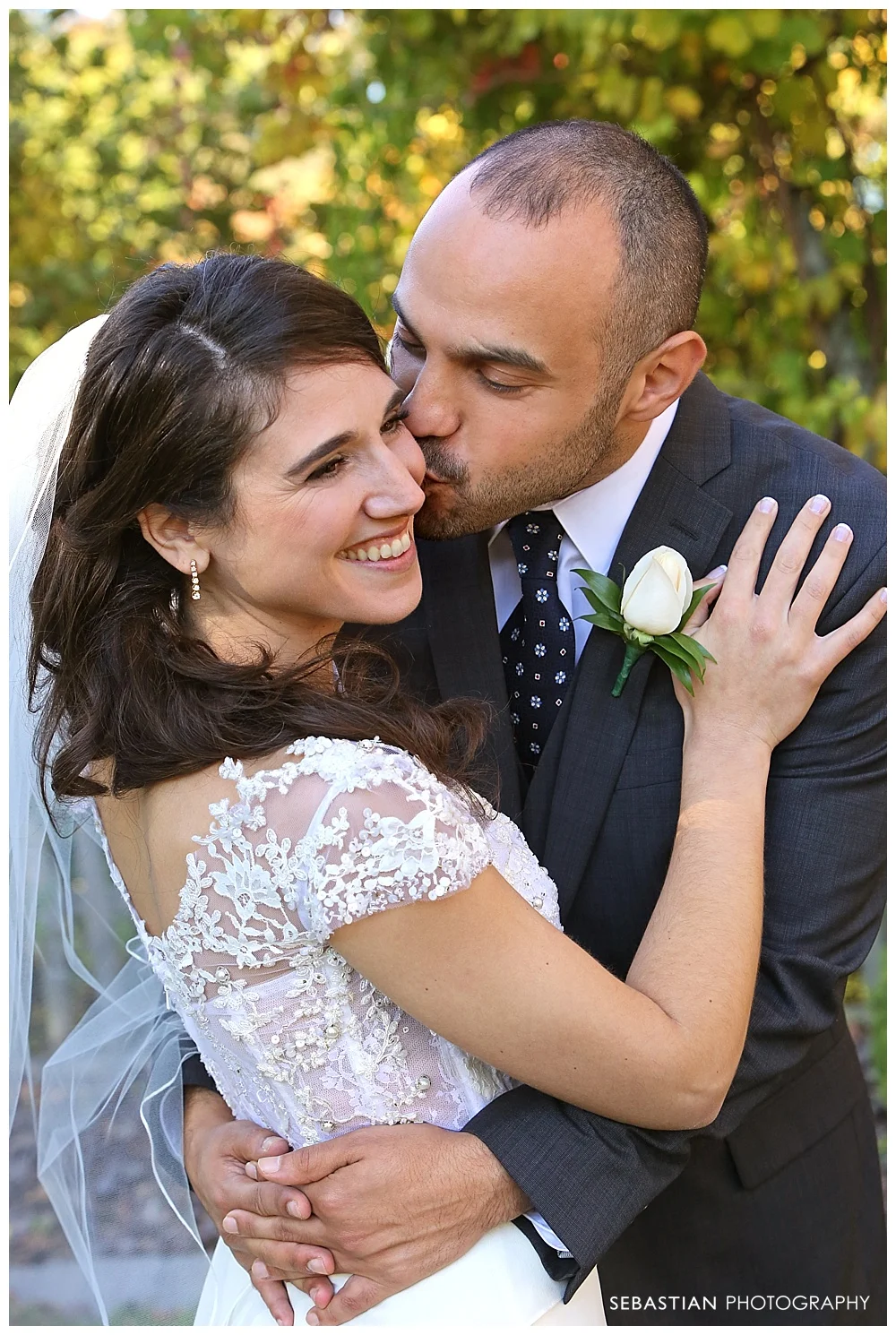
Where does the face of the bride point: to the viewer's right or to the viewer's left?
to the viewer's right

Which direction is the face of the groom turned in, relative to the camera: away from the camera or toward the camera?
toward the camera

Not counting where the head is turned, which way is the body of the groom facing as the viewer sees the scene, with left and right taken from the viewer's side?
facing the viewer and to the left of the viewer
